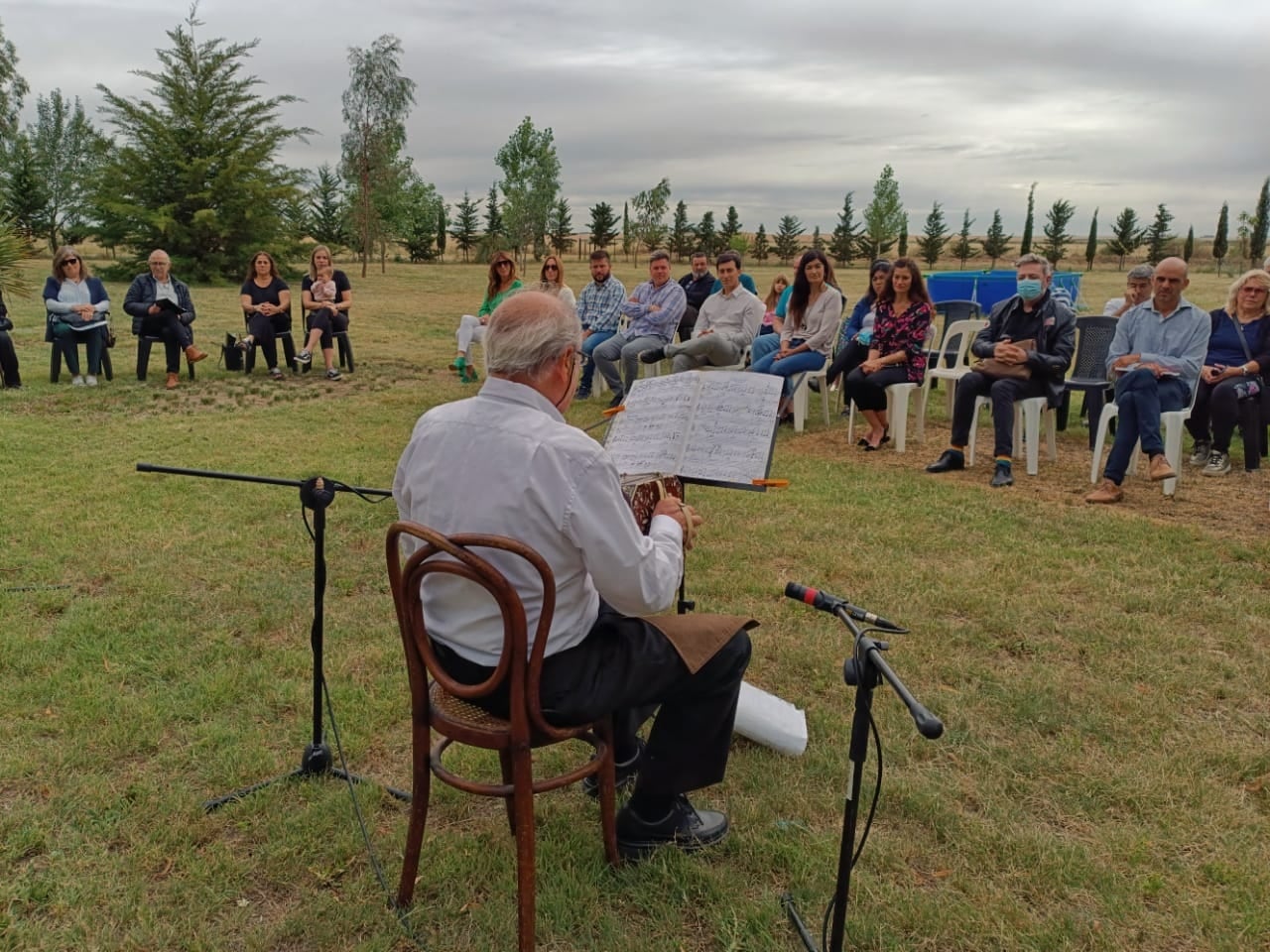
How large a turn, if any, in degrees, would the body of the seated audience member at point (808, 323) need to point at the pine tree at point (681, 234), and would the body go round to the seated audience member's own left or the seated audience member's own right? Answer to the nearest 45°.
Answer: approximately 135° to the seated audience member's own right

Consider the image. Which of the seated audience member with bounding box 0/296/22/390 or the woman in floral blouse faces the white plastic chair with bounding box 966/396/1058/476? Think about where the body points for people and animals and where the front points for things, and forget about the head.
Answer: the seated audience member

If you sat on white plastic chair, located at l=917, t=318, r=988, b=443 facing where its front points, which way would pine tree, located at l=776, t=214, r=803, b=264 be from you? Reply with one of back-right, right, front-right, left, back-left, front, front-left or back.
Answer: back-right

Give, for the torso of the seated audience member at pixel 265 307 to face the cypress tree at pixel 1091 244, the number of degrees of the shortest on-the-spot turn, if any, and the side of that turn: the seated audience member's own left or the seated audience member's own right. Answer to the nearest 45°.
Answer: approximately 135° to the seated audience member's own left

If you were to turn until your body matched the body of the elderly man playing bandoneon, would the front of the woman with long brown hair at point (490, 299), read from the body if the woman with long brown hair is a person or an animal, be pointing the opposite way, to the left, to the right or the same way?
the opposite way

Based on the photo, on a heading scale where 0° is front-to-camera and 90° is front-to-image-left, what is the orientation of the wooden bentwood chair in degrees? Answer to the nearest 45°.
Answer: approximately 225°

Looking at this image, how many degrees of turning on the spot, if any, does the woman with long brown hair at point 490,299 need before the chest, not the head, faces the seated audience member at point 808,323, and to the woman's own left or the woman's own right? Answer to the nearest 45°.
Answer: approximately 90° to the woman's own left

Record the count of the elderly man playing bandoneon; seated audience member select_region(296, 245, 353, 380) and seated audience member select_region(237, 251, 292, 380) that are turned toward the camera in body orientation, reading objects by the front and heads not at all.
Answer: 2

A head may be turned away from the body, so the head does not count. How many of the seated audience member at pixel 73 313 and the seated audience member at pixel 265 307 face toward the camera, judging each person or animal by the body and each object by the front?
2

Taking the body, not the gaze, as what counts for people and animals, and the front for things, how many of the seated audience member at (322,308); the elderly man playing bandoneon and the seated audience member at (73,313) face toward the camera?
2

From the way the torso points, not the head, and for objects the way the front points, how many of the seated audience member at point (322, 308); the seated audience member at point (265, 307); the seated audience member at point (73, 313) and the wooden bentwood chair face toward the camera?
3
